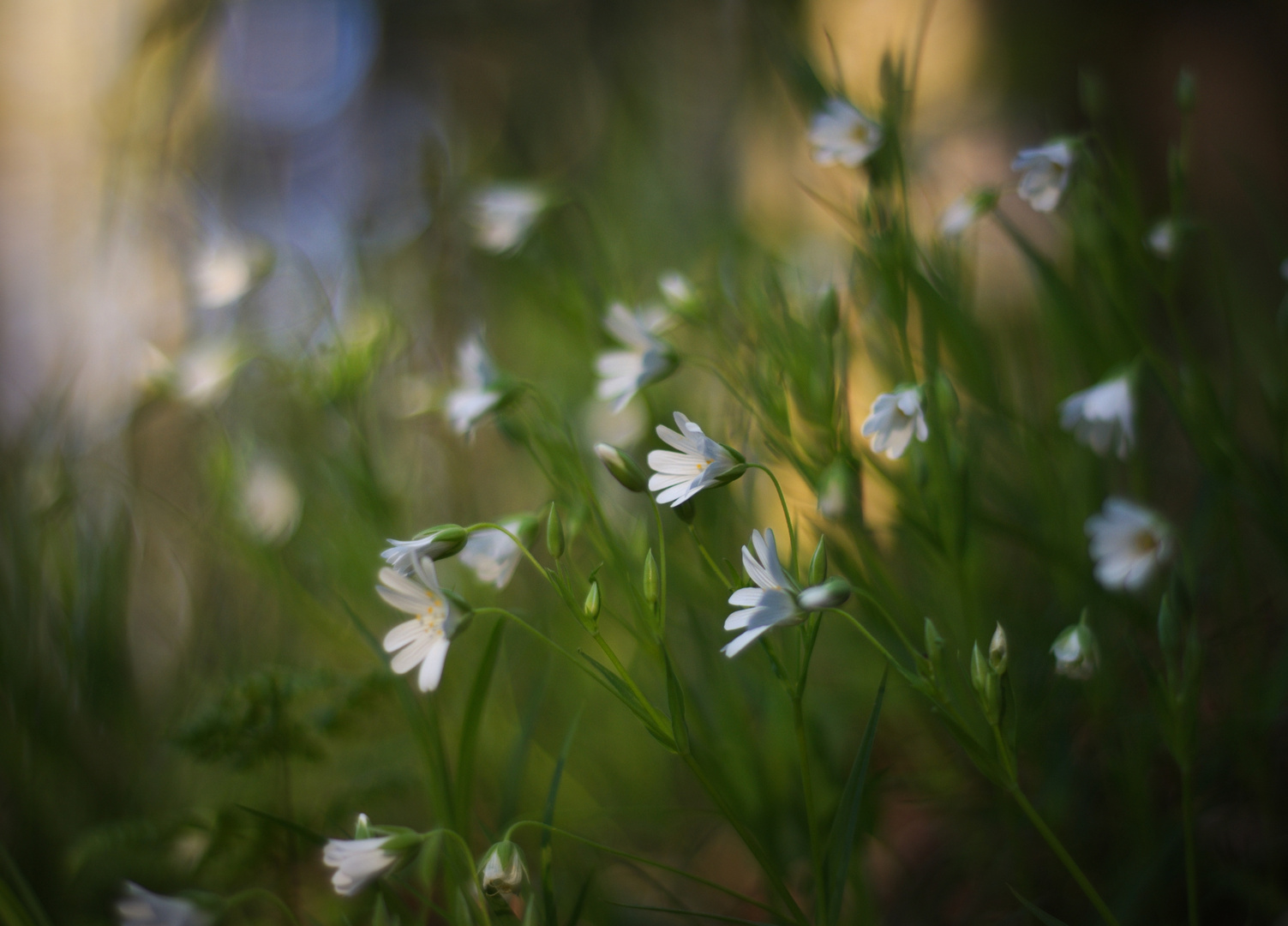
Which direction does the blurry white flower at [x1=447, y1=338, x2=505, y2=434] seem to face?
to the viewer's left

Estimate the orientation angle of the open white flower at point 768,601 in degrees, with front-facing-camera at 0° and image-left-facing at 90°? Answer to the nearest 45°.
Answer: approximately 90°

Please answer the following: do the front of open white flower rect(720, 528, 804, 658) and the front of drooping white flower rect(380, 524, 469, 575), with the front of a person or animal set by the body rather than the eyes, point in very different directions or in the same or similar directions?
same or similar directions

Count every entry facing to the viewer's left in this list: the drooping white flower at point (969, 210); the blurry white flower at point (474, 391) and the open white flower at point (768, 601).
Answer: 3

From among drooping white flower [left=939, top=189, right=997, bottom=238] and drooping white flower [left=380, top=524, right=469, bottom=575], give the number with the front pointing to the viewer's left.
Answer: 2

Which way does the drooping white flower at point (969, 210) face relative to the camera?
to the viewer's left

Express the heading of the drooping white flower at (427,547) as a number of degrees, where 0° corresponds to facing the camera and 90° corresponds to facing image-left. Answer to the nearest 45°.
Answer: approximately 90°
